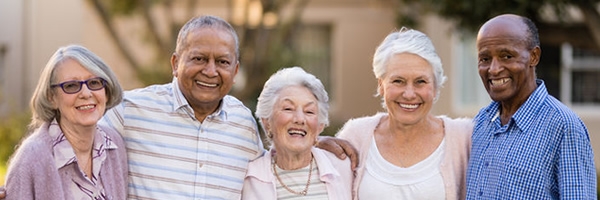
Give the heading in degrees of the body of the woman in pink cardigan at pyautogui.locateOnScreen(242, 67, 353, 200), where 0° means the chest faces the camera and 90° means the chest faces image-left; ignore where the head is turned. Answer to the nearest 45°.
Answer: approximately 0°

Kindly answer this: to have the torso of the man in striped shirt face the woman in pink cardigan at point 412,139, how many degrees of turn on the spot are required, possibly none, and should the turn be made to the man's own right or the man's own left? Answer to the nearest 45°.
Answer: approximately 90° to the man's own left

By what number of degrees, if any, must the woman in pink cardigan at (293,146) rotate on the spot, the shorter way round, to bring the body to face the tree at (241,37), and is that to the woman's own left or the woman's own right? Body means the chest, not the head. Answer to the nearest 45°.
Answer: approximately 180°

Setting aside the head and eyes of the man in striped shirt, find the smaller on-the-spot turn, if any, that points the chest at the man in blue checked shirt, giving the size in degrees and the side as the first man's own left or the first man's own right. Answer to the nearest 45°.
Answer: approximately 90° to the first man's own left

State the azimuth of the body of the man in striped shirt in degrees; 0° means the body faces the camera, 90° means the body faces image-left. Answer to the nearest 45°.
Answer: approximately 0°
